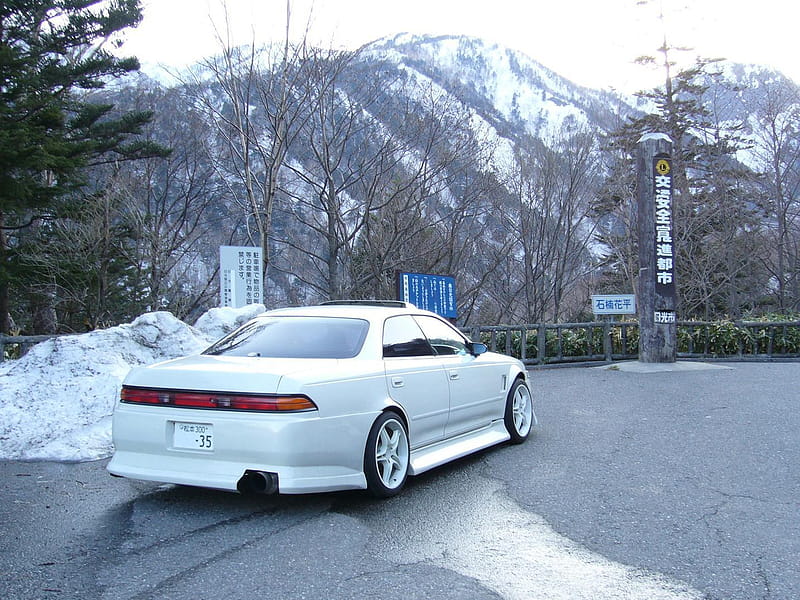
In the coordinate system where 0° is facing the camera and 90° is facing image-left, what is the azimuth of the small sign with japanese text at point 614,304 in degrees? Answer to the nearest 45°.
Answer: approximately 0°

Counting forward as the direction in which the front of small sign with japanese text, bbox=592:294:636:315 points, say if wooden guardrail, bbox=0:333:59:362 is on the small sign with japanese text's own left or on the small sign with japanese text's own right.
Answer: on the small sign with japanese text's own right

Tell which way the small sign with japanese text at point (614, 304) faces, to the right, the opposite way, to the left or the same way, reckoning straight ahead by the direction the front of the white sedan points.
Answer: the opposite way

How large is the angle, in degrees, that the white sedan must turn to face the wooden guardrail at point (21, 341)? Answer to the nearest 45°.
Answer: approximately 90° to its left

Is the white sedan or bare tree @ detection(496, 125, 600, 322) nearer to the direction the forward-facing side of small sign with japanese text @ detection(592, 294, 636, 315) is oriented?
the white sedan

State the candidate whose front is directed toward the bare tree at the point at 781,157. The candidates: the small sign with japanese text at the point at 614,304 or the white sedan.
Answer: the white sedan

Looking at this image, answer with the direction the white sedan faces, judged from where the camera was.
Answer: facing away from the viewer and to the right of the viewer

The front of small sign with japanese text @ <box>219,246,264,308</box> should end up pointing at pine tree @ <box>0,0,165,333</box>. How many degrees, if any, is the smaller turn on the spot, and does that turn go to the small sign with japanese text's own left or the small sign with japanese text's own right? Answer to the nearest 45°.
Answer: approximately 135° to the small sign with japanese text's own right

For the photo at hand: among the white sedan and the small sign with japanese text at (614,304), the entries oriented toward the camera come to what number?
1
